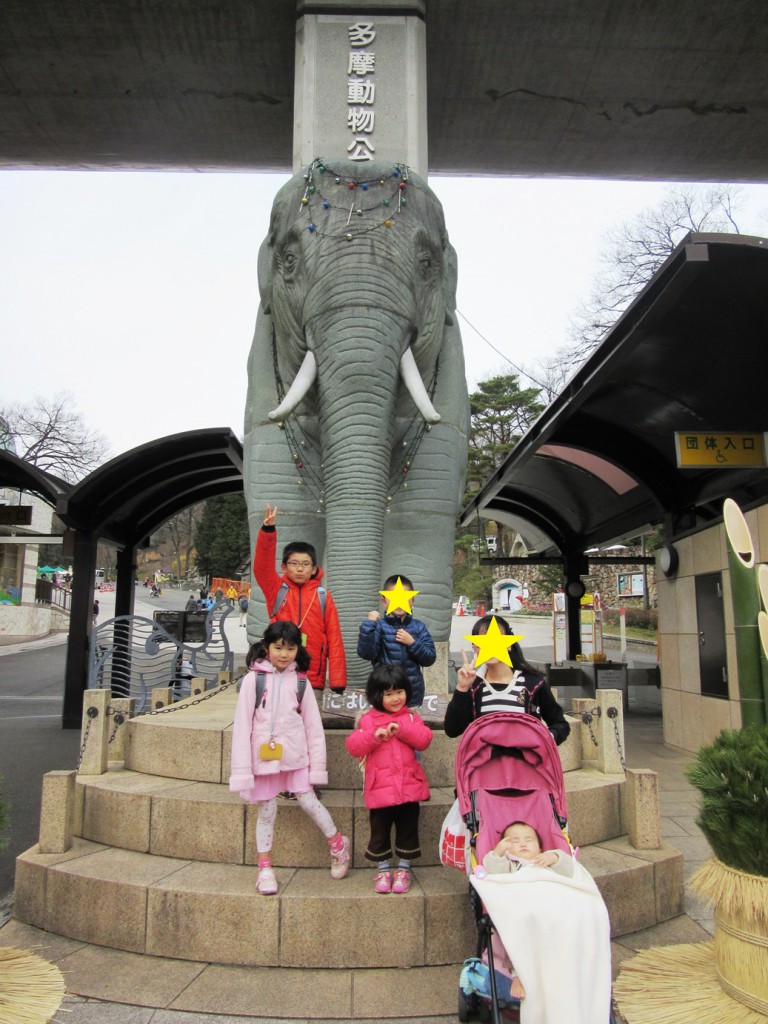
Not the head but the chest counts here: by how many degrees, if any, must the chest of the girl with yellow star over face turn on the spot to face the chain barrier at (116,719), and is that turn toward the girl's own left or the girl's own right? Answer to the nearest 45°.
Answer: approximately 135° to the girl's own right

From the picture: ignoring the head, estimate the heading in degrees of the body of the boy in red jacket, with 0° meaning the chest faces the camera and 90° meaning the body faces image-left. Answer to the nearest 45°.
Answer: approximately 0°

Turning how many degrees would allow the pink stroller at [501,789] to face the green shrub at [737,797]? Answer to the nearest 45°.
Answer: approximately 90° to its left

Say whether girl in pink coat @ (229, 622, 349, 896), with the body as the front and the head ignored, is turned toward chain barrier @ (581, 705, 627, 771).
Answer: no

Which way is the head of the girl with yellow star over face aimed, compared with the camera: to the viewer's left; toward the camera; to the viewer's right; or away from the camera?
toward the camera

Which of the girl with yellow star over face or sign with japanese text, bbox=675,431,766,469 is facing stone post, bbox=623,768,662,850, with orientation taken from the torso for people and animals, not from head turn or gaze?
the sign with japanese text

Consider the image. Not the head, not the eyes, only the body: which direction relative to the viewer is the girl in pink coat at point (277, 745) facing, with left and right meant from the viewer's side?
facing the viewer

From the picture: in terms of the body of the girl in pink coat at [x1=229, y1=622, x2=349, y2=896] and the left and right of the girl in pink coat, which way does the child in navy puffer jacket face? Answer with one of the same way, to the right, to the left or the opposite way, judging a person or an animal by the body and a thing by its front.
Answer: the same way

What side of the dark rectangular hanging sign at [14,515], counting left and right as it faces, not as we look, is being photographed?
front

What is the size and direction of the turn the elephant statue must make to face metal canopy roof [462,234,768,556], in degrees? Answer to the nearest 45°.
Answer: approximately 135° to its left

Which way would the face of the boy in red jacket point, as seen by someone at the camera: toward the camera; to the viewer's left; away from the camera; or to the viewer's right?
toward the camera

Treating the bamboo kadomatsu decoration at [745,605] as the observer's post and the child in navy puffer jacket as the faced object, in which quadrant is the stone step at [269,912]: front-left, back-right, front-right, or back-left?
front-left

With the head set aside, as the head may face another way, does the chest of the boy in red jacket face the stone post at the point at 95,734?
no

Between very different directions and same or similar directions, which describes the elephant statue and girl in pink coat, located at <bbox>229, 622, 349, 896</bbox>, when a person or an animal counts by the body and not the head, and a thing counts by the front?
same or similar directions
